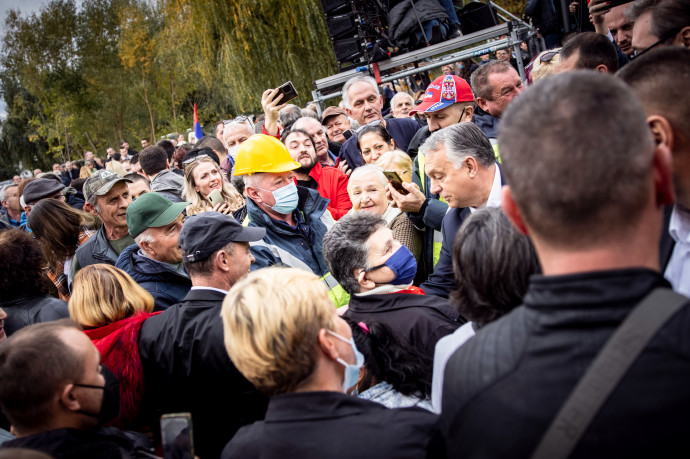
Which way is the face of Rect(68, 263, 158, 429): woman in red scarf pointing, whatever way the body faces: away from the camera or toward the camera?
away from the camera

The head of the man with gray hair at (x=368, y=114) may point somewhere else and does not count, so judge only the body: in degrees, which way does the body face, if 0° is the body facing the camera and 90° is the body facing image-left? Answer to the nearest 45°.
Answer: approximately 0°

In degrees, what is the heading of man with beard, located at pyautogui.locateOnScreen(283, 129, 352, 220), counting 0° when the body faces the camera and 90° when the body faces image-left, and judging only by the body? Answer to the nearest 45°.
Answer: approximately 0°

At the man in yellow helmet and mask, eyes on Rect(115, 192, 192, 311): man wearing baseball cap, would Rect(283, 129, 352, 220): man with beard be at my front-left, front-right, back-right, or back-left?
back-right

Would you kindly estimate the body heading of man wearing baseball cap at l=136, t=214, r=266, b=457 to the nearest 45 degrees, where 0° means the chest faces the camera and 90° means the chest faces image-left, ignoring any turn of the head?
approximately 225°

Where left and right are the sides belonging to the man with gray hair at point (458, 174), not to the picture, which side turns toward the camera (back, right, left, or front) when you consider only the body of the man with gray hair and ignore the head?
left

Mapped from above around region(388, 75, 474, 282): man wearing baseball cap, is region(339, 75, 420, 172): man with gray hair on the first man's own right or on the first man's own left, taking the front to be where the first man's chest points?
on the first man's own right
